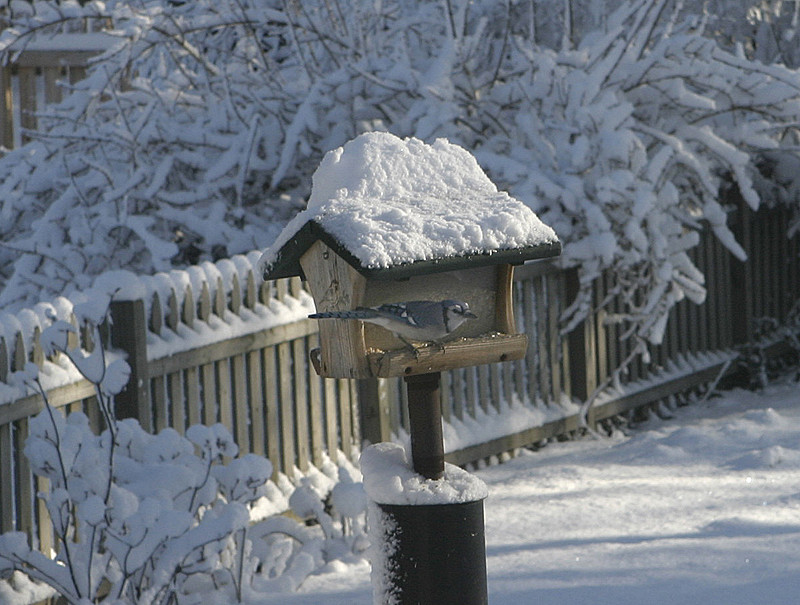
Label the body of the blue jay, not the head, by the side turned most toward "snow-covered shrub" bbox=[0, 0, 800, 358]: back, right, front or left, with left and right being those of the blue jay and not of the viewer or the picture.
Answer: left

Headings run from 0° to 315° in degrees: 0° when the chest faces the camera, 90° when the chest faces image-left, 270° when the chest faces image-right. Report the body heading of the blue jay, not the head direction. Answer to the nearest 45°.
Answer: approximately 270°
